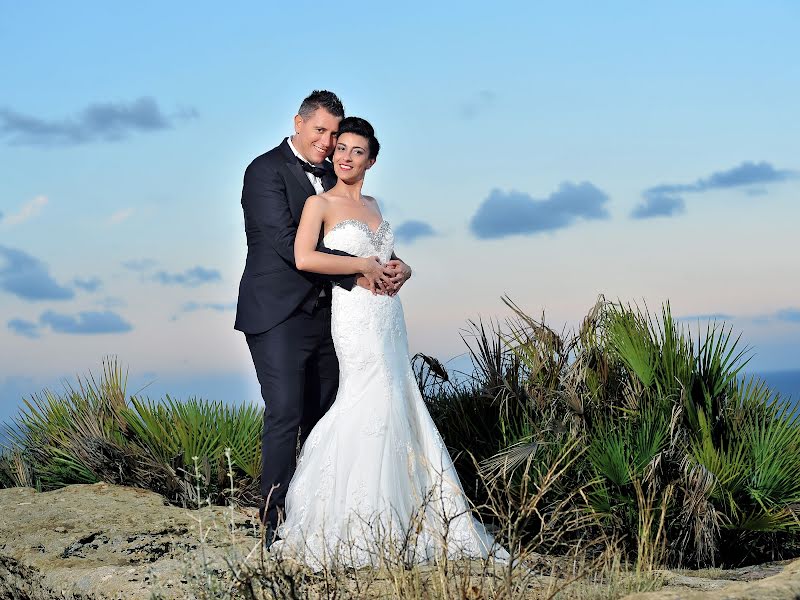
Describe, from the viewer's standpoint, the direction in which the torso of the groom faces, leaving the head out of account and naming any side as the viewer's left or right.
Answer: facing the viewer and to the right of the viewer

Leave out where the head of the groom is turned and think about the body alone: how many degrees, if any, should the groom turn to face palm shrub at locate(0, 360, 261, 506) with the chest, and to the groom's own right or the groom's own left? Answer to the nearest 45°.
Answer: approximately 180°
